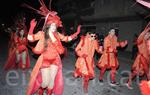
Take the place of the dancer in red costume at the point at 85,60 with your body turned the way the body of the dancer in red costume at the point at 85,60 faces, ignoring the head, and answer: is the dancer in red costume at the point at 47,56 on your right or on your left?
on your right

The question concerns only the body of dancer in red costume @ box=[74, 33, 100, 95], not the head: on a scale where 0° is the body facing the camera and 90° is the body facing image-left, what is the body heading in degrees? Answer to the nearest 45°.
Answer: approximately 315°

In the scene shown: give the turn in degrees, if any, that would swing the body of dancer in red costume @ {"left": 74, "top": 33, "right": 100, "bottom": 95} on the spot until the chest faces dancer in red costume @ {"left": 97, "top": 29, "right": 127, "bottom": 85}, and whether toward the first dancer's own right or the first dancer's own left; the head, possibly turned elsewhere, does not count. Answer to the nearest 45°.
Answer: approximately 90° to the first dancer's own left

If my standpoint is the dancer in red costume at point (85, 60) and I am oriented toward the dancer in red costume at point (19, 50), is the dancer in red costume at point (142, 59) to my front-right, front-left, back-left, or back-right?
back-right

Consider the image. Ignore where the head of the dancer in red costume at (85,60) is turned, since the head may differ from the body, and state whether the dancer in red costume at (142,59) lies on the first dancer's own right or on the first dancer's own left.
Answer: on the first dancer's own left
